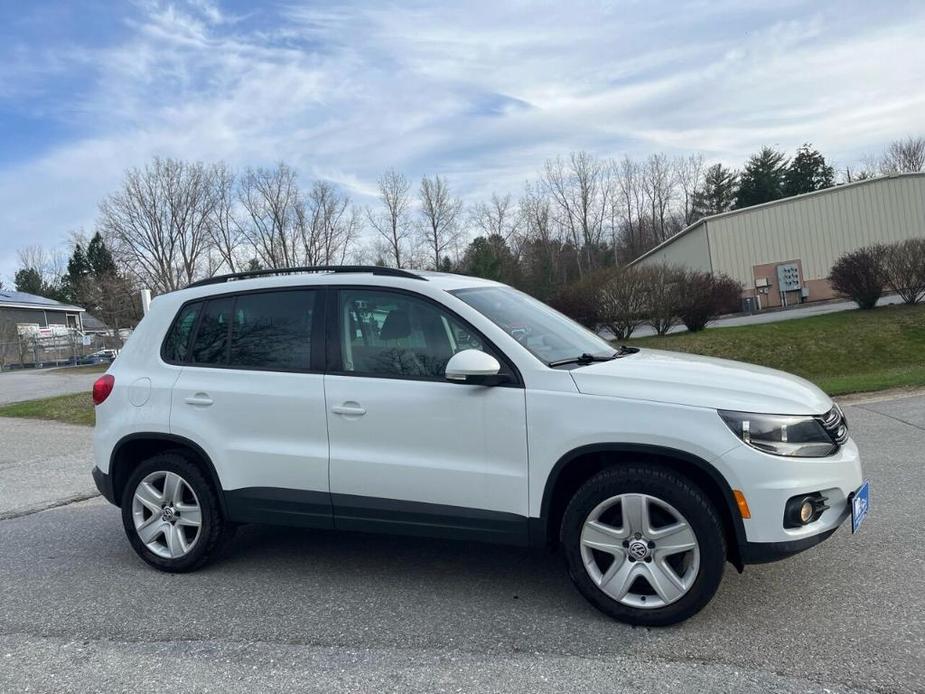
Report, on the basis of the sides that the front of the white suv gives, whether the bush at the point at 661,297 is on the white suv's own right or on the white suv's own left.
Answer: on the white suv's own left

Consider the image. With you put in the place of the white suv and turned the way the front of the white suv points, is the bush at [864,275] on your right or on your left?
on your left

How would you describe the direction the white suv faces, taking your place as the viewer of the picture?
facing the viewer and to the right of the viewer

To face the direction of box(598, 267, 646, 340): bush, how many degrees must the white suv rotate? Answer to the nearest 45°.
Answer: approximately 135° to its left

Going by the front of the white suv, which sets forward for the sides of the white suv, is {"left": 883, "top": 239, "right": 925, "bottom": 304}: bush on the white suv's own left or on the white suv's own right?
on the white suv's own left

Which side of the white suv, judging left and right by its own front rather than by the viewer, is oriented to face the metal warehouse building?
left
